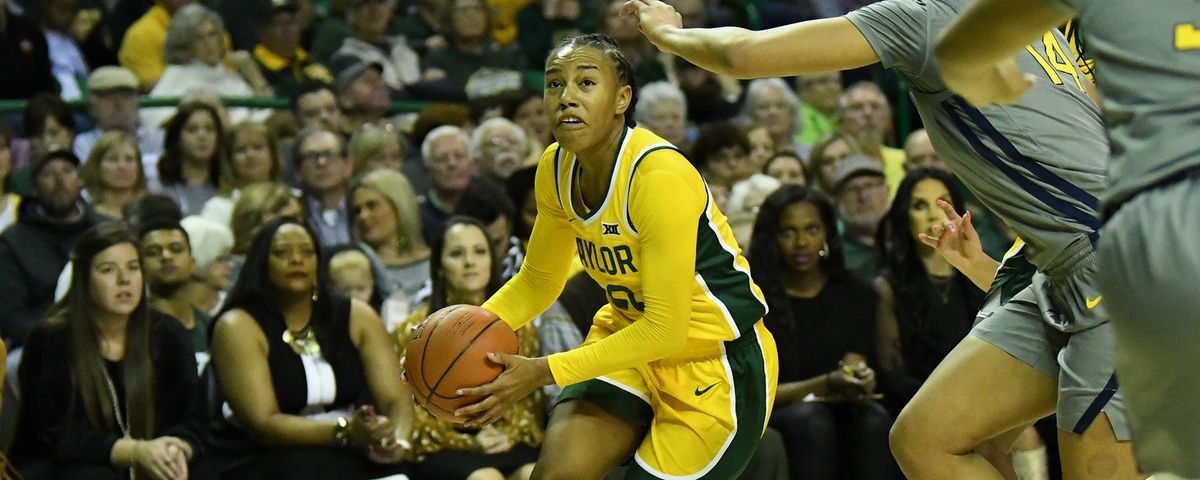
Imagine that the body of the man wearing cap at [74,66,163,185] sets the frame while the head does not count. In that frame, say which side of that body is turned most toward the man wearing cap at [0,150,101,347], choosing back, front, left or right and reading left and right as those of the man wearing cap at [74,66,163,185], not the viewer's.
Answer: front

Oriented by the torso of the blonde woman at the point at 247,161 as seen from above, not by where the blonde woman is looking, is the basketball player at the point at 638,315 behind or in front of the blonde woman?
in front

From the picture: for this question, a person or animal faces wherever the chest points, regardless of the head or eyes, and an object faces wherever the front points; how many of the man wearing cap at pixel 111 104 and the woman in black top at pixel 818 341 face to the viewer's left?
0

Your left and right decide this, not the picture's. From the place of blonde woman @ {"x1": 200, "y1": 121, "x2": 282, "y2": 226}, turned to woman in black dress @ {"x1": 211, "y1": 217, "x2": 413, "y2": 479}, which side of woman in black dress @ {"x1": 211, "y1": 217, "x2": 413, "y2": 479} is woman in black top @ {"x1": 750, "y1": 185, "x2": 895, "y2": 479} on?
left

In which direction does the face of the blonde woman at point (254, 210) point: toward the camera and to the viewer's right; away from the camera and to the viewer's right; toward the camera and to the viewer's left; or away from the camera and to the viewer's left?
toward the camera and to the viewer's right

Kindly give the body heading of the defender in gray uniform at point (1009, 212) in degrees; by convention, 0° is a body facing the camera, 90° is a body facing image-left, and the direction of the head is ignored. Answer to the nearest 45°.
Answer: approximately 90°

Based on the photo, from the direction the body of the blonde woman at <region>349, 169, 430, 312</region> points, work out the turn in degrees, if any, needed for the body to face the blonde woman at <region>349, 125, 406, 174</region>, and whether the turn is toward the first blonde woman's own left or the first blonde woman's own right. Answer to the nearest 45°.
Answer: approximately 135° to the first blonde woman's own right

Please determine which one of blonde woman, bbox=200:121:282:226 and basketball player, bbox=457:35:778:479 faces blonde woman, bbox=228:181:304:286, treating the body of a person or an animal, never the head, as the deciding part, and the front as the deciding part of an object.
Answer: blonde woman, bbox=200:121:282:226

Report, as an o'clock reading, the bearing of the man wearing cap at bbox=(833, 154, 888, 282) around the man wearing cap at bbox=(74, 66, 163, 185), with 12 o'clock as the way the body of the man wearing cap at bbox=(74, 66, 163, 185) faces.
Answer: the man wearing cap at bbox=(833, 154, 888, 282) is roughly at 10 o'clock from the man wearing cap at bbox=(74, 66, 163, 185).
